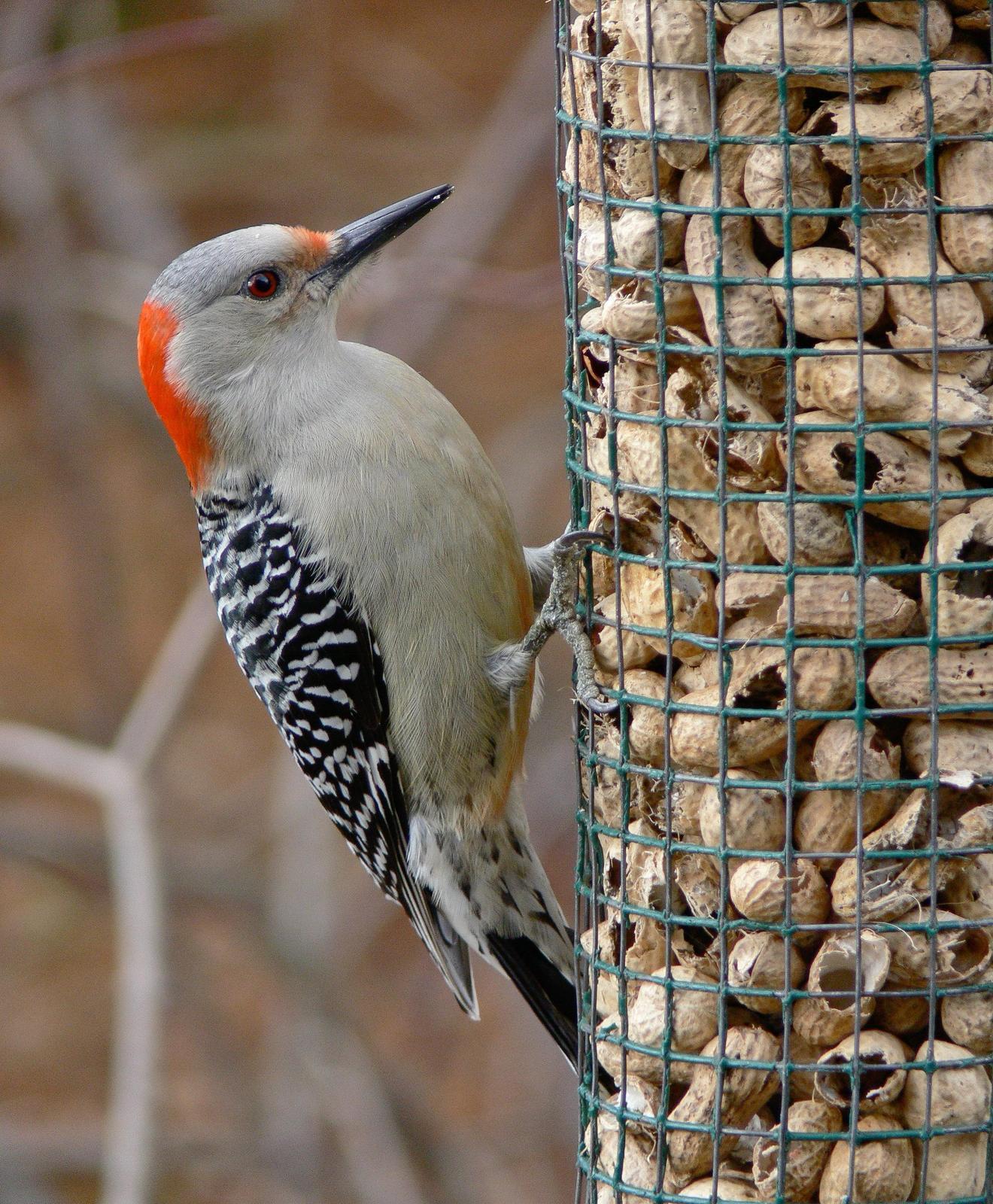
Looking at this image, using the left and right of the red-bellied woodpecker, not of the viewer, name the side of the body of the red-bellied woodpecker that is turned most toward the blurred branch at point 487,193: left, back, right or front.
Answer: left

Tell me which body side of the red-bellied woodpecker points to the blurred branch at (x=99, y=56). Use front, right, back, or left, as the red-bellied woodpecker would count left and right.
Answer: left

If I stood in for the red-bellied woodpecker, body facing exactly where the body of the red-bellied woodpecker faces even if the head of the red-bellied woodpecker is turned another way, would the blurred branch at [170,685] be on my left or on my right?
on my left

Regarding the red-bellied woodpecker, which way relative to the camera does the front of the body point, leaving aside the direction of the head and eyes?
to the viewer's right
